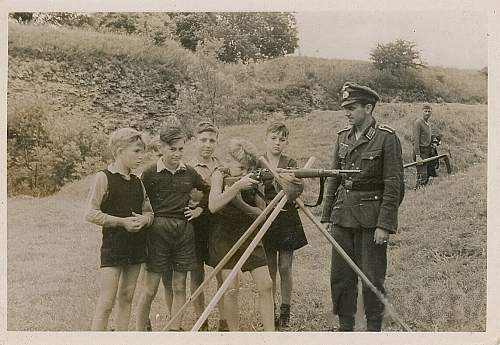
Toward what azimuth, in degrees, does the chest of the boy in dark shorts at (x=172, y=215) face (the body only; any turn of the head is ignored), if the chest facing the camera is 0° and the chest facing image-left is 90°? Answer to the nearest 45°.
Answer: approximately 0°

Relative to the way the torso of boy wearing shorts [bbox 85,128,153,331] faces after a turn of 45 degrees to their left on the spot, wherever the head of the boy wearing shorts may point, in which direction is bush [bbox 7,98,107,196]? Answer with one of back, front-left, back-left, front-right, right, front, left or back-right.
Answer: back-left

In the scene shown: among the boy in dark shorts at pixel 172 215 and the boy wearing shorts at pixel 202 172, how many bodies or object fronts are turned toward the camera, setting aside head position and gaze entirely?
2

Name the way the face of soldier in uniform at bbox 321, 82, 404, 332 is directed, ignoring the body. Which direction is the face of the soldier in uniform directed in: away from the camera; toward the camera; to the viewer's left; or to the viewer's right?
to the viewer's left

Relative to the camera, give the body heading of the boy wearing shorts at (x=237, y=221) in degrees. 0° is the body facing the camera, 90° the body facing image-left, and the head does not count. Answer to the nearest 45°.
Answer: approximately 315°

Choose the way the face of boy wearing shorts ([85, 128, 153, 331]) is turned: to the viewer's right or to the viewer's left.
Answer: to the viewer's right

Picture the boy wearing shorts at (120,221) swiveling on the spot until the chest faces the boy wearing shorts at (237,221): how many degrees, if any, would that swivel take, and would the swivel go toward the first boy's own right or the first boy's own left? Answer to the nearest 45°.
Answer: approximately 45° to the first boy's own left
